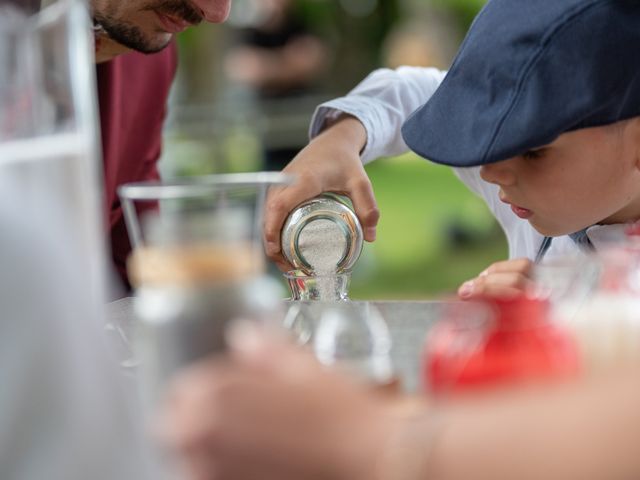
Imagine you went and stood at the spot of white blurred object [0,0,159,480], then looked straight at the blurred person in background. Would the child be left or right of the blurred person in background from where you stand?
right

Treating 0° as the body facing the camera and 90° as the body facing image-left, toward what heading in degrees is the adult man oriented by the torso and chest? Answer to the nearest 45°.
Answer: approximately 270°

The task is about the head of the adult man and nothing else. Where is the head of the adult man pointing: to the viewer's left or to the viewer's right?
to the viewer's right

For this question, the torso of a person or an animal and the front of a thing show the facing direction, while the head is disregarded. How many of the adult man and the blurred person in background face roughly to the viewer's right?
1
